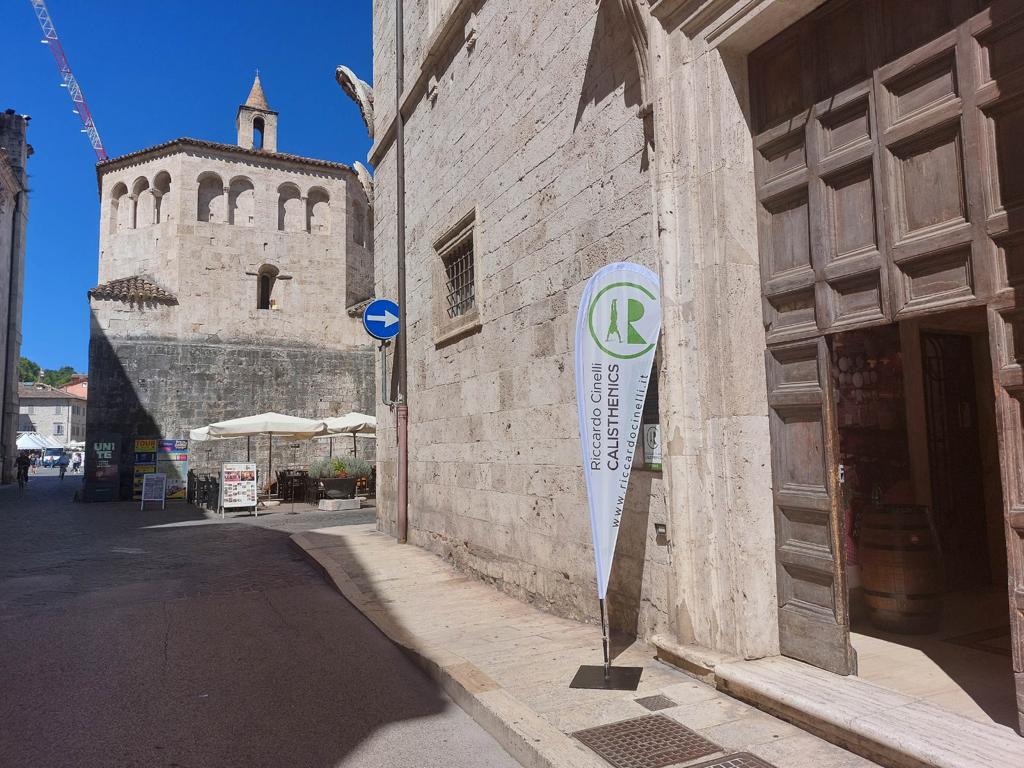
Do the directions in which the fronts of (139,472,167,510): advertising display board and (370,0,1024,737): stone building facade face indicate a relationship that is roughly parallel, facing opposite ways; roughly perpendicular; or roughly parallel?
roughly perpendicular

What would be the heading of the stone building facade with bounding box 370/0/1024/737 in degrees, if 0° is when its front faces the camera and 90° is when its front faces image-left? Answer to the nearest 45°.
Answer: approximately 45°

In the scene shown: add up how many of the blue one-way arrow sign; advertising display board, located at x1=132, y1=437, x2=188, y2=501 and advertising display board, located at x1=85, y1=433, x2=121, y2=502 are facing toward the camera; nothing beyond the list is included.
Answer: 3

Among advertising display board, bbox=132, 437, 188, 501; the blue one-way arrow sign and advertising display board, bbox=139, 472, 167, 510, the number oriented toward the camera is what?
3

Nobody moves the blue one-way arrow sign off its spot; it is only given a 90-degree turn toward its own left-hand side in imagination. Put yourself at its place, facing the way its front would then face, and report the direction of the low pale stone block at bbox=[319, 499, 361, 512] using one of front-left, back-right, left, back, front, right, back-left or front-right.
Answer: left

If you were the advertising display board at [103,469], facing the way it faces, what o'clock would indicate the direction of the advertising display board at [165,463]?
the advertising display board at [165,463] is roughly at 10 o'clock from the advertising display board at [103,469].

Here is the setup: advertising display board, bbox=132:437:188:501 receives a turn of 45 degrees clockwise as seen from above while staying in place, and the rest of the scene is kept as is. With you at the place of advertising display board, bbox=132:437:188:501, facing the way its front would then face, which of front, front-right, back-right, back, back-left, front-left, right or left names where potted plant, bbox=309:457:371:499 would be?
left

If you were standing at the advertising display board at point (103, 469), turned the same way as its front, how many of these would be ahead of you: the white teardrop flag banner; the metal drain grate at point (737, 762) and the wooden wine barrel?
3

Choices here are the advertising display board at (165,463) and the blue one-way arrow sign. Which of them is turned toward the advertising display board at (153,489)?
the advertising display board at (165,463)

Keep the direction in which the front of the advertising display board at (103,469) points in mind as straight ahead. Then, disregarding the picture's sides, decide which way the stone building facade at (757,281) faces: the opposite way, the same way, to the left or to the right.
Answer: to the right

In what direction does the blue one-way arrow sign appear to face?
toward the camera

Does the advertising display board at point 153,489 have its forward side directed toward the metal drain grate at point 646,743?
yes

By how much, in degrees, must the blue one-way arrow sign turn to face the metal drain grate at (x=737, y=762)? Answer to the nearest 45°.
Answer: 0° — it already faces it

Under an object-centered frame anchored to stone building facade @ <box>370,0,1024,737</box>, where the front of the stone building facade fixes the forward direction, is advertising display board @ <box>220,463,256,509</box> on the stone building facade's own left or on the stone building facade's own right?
on the stone building facade's own right

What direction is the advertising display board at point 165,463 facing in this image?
toward the camera
